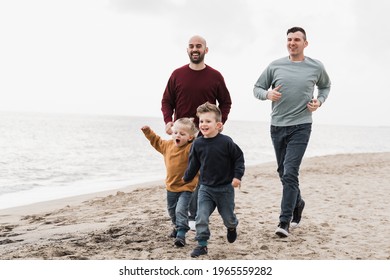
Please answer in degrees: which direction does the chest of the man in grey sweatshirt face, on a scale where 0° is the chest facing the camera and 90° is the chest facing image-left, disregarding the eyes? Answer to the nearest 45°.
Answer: approximately 0°

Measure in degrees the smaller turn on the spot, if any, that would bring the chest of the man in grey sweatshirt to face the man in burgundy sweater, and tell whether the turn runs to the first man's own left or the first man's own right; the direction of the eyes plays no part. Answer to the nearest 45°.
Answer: approximately 45° to the first man's own right

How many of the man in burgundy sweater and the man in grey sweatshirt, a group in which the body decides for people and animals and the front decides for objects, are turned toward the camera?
2

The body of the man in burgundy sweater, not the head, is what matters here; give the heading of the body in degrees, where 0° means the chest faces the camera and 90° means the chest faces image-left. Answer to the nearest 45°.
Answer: approximately 0°

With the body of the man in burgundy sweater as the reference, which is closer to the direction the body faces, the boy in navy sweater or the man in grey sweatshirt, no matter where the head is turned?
the boy in navy sweater

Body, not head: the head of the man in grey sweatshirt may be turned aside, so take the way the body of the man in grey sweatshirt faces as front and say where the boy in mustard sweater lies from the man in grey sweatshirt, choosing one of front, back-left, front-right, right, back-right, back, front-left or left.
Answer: front-right

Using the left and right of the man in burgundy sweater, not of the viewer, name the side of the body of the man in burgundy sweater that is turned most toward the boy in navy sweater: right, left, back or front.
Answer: front
